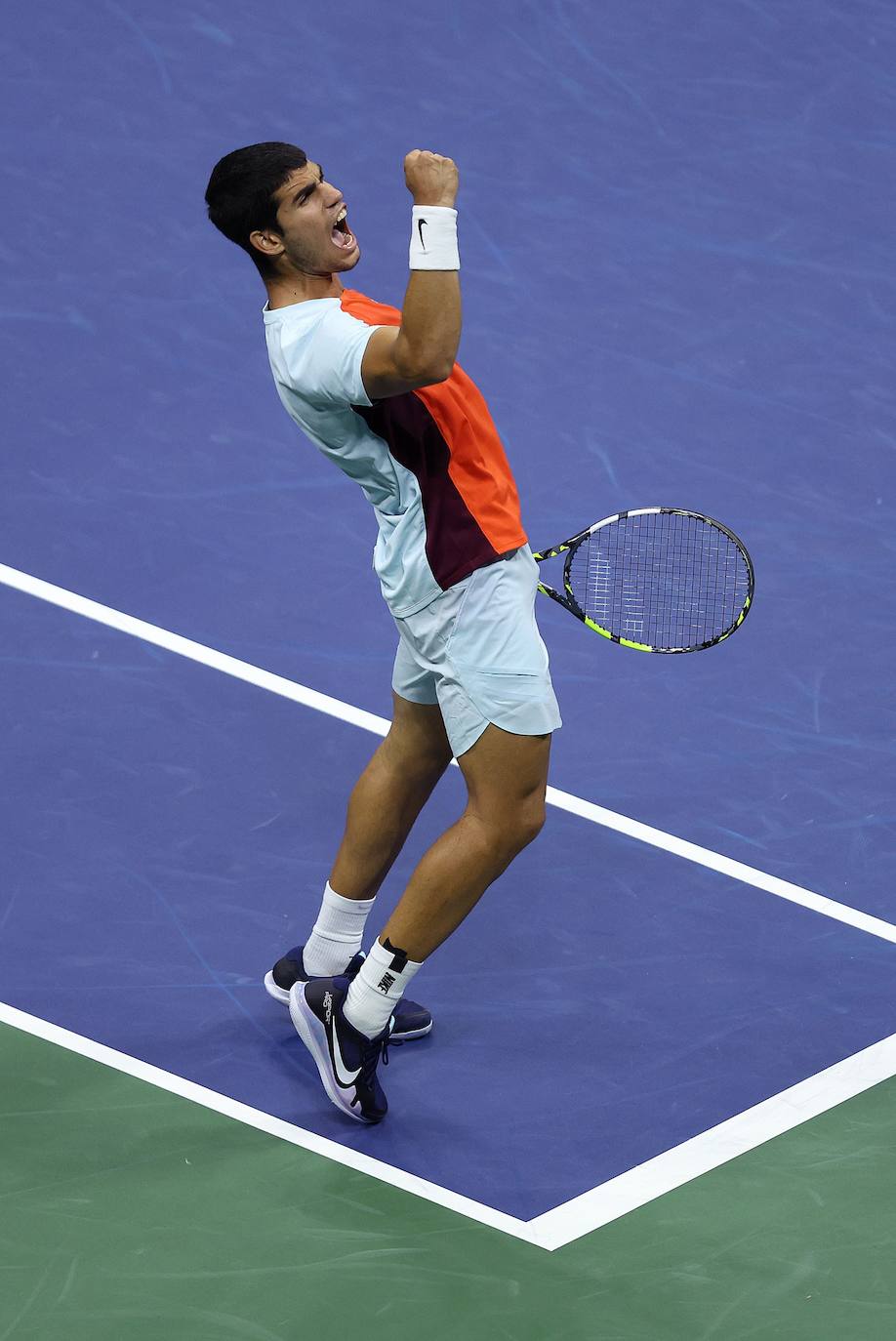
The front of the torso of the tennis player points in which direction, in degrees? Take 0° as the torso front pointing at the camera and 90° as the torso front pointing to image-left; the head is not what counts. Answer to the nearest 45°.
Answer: approximately 270°
